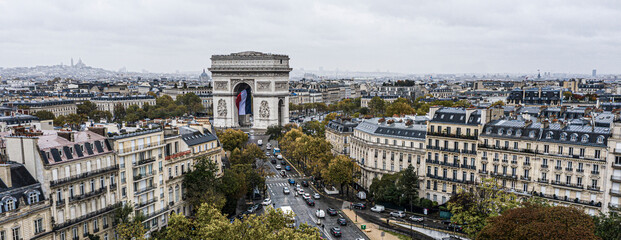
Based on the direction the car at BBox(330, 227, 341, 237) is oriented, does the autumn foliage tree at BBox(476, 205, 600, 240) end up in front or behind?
behind

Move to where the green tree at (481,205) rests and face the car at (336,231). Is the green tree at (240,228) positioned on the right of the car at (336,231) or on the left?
left

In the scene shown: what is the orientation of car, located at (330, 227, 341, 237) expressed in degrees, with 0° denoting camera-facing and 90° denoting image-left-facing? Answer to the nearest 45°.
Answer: approximately 135°

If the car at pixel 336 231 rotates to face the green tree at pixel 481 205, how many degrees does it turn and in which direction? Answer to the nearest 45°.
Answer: approximately 135° to its right

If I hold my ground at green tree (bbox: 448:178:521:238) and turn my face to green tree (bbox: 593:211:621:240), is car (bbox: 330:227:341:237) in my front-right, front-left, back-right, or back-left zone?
back-right

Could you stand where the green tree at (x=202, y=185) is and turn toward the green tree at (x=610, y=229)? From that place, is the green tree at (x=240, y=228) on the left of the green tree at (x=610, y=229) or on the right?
right
